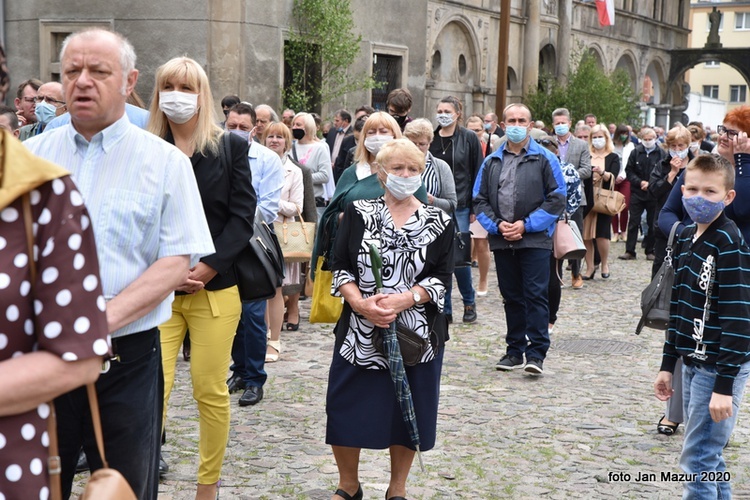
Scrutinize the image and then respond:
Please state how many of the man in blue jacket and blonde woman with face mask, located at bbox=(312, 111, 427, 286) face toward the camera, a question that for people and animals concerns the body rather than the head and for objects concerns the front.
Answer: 2

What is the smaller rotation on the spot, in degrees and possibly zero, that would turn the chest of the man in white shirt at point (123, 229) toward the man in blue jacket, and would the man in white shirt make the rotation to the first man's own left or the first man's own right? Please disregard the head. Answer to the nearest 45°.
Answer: approximately 180°

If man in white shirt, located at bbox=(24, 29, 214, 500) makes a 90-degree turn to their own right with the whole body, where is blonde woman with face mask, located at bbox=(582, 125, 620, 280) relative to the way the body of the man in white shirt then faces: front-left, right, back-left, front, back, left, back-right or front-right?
right

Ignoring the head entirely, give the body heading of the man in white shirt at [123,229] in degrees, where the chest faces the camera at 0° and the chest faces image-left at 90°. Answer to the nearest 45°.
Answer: approximately 45°

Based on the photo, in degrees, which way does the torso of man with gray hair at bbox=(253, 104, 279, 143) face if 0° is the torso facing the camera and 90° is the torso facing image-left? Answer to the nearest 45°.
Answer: approximately 45°

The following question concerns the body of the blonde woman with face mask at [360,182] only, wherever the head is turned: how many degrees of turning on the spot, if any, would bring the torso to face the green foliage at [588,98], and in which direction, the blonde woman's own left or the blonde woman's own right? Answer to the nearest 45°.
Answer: approximately 180°

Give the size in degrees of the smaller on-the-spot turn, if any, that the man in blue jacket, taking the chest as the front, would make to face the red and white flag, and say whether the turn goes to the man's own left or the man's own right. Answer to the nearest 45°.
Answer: approximately 180°

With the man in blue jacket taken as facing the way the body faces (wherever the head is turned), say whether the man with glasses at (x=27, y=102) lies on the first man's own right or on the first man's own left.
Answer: on the first man's own right

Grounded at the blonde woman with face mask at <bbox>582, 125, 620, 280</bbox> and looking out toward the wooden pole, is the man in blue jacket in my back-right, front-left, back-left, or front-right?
back-left

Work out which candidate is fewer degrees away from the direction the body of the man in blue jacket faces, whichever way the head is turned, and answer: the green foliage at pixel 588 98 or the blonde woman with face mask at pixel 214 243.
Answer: the blonde woman with face mask
